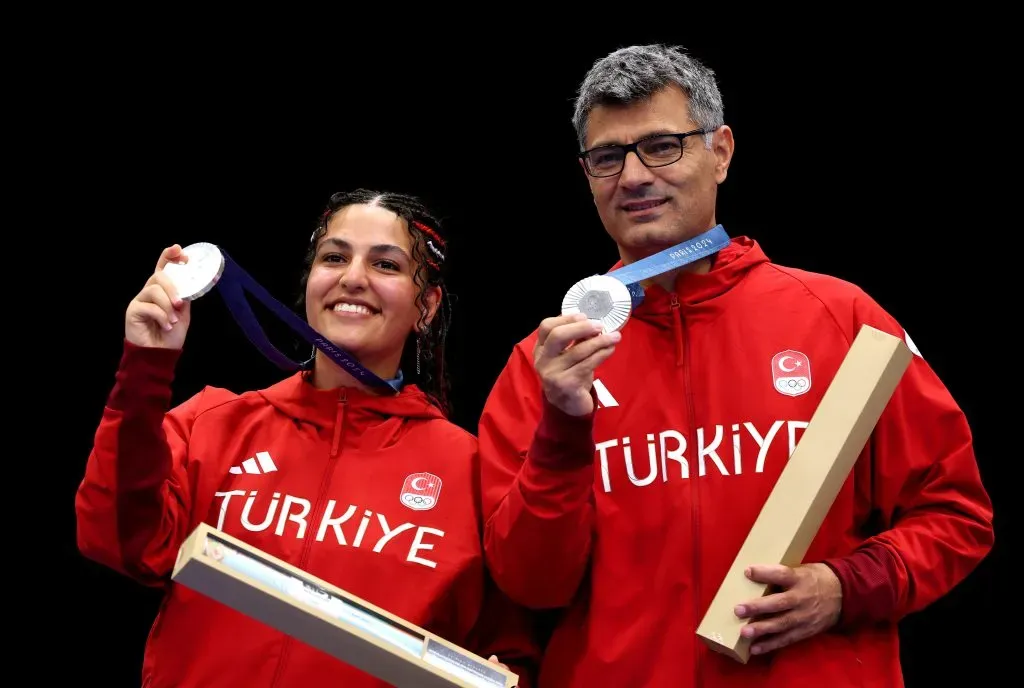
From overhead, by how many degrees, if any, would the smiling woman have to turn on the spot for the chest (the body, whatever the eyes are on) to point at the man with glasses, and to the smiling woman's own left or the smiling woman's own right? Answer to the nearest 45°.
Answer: approximately 45° to the smiling woman's own left

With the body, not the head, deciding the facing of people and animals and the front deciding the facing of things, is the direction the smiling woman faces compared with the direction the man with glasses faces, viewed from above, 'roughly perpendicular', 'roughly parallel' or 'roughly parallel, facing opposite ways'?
roughly parallel

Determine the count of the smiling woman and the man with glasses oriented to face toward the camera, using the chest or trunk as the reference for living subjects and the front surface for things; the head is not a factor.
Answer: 2

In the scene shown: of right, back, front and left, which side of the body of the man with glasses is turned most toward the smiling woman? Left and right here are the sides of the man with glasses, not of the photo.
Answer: right

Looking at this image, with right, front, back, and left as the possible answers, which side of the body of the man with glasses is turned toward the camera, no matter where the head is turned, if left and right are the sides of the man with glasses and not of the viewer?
front

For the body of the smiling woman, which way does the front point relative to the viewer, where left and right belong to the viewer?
facing the viewer
